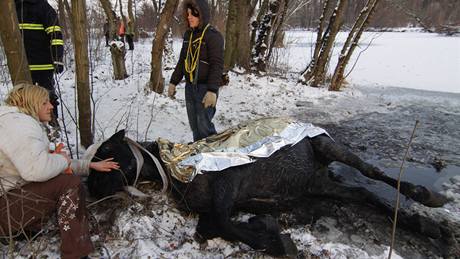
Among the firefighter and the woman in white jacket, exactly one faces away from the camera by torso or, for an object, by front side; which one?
the firefighter

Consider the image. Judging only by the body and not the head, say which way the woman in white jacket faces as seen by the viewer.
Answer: to the viewer's right

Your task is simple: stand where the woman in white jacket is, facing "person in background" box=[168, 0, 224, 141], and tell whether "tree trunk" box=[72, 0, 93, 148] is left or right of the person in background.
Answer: left

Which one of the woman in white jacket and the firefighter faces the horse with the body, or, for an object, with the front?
the woman in white jacket

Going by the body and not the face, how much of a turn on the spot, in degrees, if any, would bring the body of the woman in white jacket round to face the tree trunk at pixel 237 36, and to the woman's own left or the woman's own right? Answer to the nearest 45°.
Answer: approximately 45° to the woman's own left

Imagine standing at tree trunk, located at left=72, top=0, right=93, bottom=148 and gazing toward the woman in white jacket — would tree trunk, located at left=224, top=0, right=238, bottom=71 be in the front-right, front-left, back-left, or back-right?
back-left

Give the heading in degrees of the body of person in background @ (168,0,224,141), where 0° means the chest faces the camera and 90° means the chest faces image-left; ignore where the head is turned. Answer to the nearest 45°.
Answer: approximately 45°

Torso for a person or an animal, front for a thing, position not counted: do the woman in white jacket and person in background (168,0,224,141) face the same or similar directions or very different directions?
very different directions

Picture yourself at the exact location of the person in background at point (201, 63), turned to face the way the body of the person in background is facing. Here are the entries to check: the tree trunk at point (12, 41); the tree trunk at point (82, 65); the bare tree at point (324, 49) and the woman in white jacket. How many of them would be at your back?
1

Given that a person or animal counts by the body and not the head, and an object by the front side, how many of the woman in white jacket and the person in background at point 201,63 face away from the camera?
0
